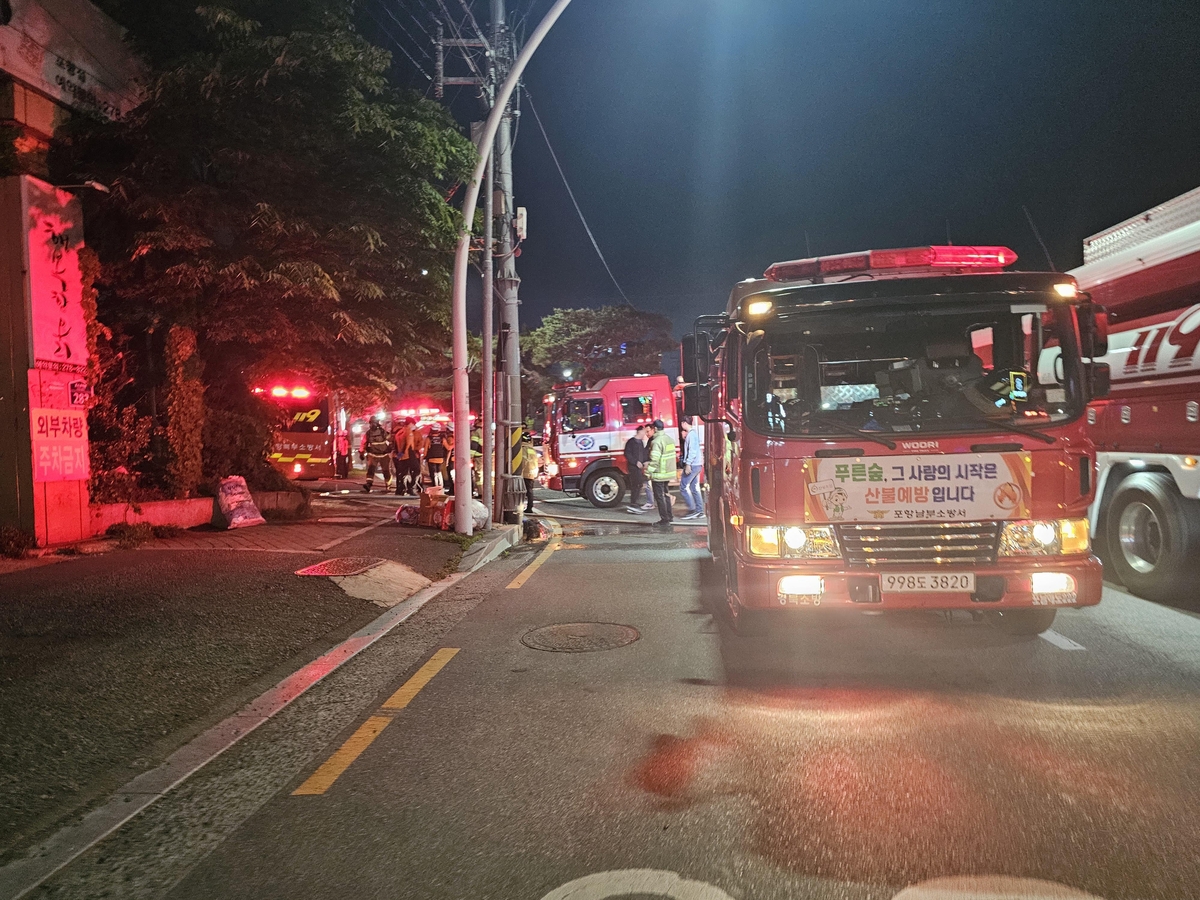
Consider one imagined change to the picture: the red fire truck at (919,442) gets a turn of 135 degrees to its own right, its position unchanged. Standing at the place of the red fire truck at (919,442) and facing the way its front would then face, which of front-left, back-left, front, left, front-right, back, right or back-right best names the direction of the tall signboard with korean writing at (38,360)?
front-left

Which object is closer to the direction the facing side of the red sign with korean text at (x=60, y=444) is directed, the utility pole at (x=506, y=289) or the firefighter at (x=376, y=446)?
the utility pole

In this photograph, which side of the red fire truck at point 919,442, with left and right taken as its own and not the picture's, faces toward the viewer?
front

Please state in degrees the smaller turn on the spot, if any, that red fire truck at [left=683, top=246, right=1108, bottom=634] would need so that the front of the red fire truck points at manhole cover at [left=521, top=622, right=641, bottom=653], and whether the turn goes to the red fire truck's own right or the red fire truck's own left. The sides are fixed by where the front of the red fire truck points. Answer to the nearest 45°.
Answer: approximately 90° to the red fire truck's own right

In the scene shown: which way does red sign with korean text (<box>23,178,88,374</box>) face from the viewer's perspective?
toward the camera

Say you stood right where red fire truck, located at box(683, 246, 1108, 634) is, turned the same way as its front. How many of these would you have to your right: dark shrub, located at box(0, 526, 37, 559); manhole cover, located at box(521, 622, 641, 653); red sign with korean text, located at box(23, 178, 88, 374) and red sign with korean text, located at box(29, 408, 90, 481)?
4

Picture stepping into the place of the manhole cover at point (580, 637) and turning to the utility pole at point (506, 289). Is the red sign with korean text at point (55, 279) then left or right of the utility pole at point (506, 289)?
left

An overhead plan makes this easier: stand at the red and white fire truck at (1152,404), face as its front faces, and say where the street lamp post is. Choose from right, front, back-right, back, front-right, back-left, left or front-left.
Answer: back-right

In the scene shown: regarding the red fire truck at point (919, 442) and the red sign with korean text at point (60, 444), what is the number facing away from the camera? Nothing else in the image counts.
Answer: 0

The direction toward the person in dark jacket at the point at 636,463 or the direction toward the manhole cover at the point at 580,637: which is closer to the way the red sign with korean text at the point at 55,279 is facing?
the manhole cover

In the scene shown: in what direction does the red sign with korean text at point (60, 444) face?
toward the camera
